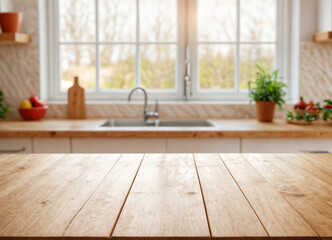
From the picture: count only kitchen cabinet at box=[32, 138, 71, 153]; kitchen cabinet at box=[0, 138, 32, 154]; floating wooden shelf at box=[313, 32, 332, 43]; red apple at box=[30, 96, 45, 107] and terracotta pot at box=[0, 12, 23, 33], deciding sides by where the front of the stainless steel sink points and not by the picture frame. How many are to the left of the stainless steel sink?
1

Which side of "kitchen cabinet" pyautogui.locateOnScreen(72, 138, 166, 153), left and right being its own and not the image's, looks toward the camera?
front

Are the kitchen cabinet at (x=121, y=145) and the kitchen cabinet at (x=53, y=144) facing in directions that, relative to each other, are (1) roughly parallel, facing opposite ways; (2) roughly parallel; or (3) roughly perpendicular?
roughly parallel

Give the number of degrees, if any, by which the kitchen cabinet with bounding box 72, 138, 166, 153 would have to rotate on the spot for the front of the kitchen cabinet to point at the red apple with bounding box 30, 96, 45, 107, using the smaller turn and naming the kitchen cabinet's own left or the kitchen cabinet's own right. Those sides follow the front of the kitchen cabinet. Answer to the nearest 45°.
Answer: approximately 135° to the kitchen cabinet's own right

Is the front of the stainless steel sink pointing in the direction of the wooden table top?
yes

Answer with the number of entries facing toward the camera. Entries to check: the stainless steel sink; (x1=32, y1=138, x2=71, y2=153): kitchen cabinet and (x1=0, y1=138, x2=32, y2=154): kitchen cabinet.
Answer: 3

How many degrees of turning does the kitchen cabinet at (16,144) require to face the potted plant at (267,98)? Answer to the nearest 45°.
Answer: approximately 90° to its left

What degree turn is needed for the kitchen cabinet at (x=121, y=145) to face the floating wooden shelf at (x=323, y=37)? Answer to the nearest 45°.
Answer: approximately 90° to its left

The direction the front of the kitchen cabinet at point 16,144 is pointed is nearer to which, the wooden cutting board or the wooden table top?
the wooden table top

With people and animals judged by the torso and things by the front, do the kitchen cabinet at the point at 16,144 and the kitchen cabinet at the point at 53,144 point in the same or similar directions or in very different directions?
same or similar directions

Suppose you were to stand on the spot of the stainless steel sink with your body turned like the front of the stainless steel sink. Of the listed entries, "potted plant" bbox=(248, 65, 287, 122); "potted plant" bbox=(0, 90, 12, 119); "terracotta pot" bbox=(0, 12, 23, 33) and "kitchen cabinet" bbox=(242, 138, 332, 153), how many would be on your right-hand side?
2

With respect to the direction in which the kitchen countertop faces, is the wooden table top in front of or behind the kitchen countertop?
in front

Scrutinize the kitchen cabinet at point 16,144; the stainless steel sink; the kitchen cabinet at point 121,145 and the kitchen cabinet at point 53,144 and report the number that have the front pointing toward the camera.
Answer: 4

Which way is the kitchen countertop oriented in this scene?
toward the camera

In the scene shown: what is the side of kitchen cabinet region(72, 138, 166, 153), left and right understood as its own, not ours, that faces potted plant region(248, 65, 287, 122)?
left
